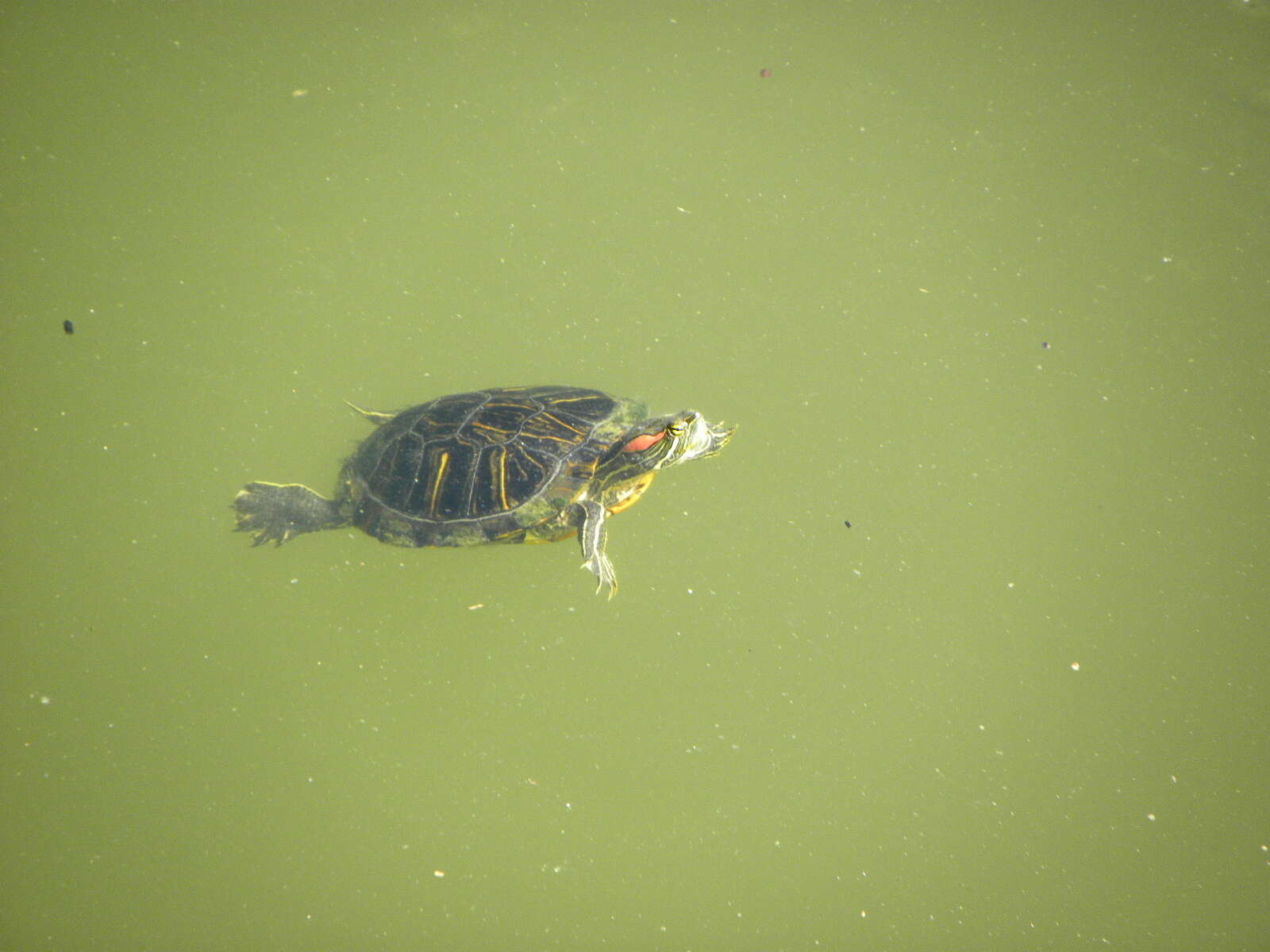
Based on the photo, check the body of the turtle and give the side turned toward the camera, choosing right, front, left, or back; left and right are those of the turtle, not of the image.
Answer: right
